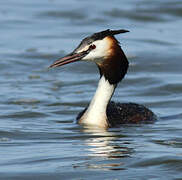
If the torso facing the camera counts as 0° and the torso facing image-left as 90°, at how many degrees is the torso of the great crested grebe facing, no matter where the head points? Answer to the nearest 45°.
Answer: approximately 45°
